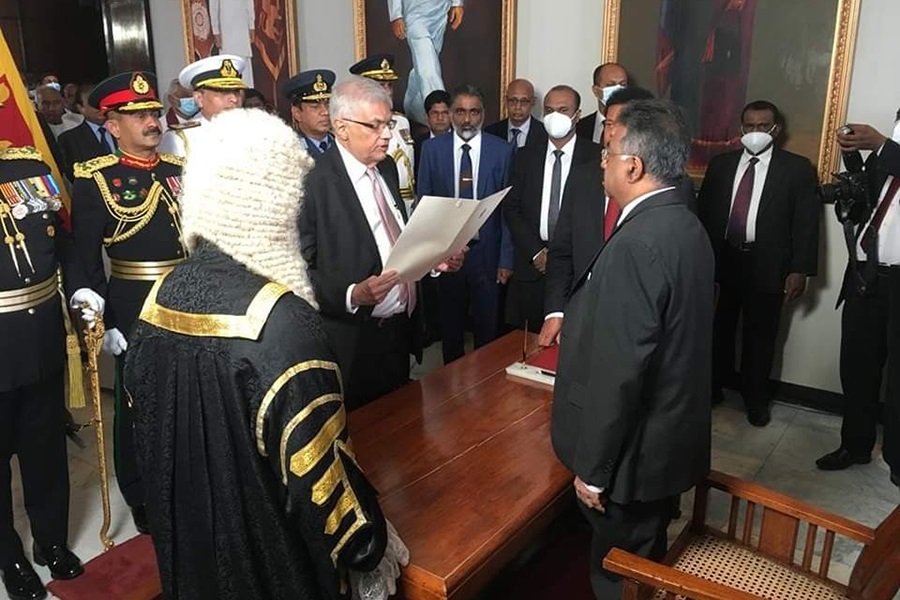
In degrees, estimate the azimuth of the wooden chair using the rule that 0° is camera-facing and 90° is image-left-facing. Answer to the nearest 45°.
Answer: approximately 135°

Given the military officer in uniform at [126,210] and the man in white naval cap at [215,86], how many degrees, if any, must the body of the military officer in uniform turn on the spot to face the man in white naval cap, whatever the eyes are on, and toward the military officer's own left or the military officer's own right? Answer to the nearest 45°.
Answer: approximately 90° to the military officer's own left

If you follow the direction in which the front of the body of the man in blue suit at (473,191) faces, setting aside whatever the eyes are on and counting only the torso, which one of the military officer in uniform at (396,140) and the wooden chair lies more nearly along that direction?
the wooden chair

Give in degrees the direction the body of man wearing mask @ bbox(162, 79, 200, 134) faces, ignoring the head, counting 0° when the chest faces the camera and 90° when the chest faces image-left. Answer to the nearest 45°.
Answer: approximately 315°

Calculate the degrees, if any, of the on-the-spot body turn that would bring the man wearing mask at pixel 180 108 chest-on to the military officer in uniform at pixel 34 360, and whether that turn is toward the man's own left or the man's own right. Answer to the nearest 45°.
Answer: approximately 45° to the man's own right

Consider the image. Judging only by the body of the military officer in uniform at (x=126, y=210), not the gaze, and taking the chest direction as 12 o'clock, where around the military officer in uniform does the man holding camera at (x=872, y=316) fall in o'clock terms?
The man holding camera is roughly at 11 o'clock from the military officer in uniform.
